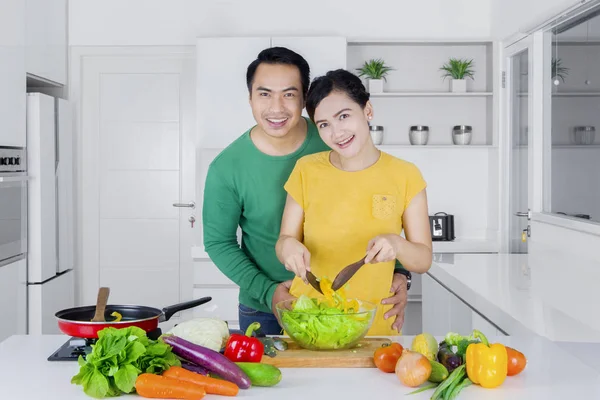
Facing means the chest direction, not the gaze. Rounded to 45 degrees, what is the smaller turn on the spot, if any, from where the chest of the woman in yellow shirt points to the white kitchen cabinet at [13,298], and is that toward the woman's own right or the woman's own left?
approximately 135° to the woman's own right

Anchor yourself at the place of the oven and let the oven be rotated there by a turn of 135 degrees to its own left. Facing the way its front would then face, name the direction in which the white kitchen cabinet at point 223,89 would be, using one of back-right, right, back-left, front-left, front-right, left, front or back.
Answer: right

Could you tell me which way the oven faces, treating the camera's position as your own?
facing the viewer and to the right of the viewer

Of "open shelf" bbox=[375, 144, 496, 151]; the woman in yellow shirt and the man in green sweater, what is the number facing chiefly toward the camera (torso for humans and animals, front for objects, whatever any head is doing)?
3

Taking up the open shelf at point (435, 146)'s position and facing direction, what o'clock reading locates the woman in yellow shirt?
The woman in yellow shirt is roughly at 12 o'clock from the open shelf.

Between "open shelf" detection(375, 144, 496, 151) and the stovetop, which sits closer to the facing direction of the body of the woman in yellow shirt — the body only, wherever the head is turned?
the stovetop

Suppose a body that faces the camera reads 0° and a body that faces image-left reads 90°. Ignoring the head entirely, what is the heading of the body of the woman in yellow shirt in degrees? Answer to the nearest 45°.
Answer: approximately 0°

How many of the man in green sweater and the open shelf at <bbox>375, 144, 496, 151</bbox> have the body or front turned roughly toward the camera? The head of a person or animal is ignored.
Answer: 2

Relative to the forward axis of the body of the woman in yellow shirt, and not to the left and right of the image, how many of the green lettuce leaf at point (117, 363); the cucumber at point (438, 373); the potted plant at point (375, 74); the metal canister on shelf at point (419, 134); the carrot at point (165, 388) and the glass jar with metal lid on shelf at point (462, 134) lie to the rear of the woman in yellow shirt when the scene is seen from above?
3

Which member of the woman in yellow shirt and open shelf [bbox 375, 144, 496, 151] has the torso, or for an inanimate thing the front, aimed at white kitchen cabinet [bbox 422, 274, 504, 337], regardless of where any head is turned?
the open shelf

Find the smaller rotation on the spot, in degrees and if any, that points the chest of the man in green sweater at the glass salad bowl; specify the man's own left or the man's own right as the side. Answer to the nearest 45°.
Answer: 0° — they already face it

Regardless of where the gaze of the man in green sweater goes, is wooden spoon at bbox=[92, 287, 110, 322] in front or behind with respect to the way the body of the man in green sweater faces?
in front

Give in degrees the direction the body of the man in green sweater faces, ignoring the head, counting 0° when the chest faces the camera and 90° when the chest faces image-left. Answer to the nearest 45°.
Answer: approximately 0°

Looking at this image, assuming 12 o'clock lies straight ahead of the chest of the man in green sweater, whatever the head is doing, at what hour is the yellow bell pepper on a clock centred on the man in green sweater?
The yellow bell pepper is roughly at 11 o'clock from the man in green sweater.
